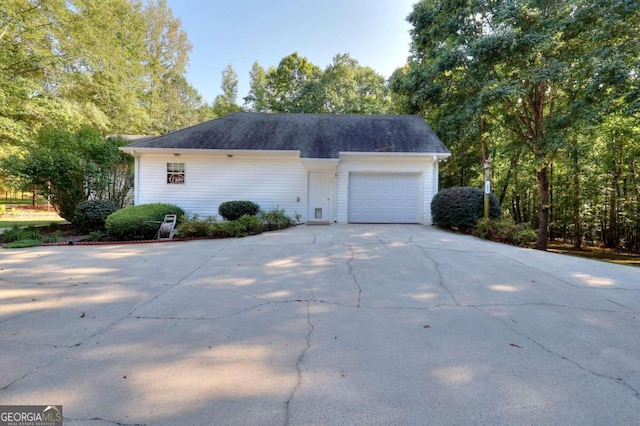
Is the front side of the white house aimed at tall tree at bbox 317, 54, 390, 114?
no

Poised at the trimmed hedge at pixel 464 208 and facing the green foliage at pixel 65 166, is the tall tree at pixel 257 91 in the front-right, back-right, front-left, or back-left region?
front-right

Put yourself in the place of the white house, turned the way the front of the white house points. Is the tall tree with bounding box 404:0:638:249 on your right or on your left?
on your left

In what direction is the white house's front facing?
toward the camera

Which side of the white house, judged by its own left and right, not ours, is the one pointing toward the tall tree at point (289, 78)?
back

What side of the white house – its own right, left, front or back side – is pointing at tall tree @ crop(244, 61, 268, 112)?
back

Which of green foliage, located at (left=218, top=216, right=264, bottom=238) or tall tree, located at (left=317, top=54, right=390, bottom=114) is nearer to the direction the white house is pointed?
the green foliage

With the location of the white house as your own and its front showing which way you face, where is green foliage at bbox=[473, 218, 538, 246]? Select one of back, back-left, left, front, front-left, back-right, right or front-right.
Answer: front-left

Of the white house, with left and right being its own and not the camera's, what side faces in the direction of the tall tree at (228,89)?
back

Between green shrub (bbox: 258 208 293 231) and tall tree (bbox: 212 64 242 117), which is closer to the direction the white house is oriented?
the green shrub
